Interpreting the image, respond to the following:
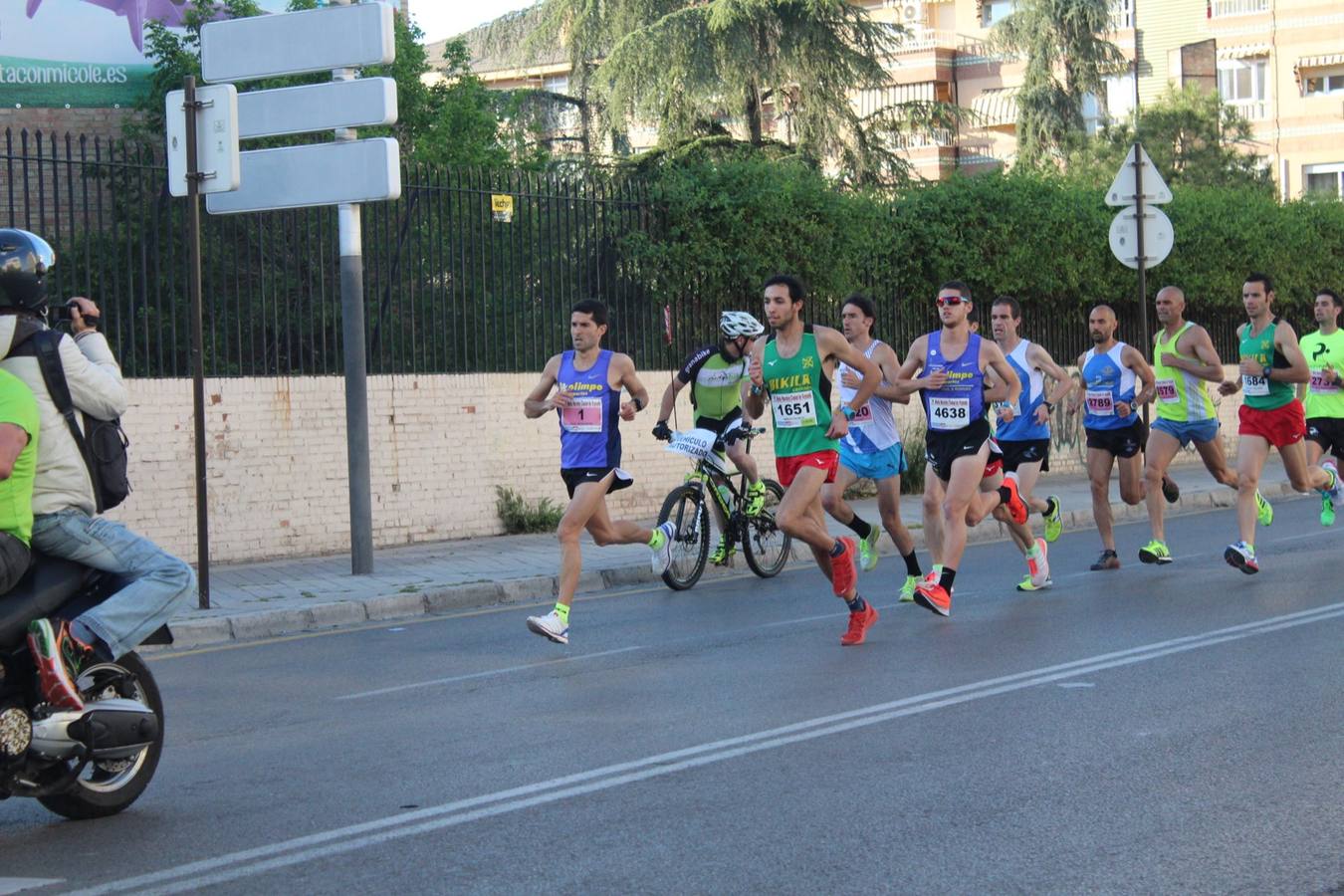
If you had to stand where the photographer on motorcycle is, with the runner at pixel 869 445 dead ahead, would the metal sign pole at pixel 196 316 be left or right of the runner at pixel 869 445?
left

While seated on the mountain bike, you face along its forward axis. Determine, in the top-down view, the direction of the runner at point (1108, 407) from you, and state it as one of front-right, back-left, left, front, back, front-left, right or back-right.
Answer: back-left

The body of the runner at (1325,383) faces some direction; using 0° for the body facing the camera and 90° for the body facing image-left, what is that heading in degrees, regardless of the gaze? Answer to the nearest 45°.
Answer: approximately 45°

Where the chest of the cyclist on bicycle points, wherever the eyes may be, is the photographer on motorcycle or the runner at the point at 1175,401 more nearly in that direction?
the photographer on motorcycle

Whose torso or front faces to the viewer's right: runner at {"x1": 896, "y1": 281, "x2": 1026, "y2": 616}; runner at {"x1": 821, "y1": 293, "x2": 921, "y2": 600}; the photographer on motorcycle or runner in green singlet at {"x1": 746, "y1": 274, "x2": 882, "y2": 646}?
the photographer on motorcycle

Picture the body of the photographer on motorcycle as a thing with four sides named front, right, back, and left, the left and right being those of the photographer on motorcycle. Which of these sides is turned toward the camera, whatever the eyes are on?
right

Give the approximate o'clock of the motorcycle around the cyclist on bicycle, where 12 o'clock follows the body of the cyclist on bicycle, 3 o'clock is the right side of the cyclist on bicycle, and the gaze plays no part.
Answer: The motorcycle is roughly at 11 o'clock from the cyclist on bicycle.
